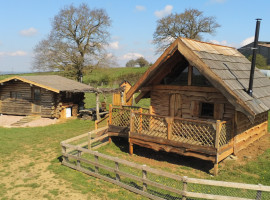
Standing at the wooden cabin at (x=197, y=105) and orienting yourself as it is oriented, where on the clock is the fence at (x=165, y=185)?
The fence is roughly at 11 o'clock from the wooden cabin.

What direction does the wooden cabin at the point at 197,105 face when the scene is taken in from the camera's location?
facing the viewer and to the left of the viewer

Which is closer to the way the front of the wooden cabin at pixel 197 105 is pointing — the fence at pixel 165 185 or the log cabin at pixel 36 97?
the fence

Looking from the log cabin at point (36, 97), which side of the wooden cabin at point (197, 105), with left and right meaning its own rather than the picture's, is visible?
right
